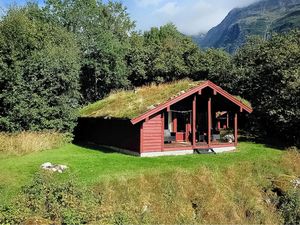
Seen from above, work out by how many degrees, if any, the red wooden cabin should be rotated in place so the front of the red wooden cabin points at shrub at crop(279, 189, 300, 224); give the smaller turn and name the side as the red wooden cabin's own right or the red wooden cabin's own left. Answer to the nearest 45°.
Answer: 0° — it already faces it

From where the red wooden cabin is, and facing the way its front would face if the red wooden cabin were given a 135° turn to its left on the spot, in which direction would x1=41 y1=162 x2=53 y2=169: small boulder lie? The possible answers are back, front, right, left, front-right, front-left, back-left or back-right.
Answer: back-left

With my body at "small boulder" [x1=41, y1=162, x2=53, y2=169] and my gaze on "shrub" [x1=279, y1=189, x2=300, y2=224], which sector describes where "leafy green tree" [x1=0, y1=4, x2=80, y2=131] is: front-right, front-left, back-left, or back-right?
back-left

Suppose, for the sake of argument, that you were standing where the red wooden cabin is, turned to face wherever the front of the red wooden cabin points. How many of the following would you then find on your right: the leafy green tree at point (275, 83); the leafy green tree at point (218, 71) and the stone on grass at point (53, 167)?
1

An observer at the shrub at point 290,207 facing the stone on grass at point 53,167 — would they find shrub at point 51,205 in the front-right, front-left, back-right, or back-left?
front-left

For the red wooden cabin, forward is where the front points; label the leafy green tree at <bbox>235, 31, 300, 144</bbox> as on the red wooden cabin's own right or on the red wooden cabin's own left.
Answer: on the red wooden cabin's own left

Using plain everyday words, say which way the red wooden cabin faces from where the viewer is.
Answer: facing the viewer and to the right of the viewer

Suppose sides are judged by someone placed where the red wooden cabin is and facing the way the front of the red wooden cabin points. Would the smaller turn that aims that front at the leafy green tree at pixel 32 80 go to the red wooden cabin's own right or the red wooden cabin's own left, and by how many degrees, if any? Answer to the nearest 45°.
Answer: approximately 135° to the red wooden cabin's own right

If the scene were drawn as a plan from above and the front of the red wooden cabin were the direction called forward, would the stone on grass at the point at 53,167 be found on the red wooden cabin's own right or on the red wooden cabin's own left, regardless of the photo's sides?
on the red wooden cabin's own right

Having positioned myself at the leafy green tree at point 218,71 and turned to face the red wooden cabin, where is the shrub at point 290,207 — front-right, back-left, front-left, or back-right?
front-left
